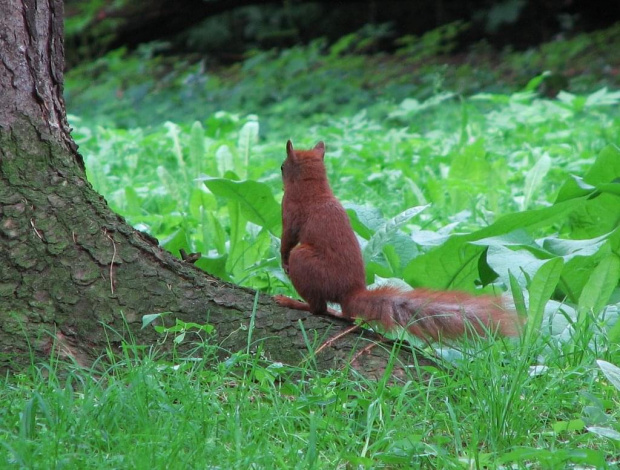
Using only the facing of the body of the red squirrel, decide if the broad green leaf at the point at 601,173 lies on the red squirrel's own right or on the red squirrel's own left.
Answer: on the red squirrel's own right

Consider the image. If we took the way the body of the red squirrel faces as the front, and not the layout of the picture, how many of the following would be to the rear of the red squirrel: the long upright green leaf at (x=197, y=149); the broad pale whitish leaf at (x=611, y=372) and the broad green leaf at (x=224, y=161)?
1

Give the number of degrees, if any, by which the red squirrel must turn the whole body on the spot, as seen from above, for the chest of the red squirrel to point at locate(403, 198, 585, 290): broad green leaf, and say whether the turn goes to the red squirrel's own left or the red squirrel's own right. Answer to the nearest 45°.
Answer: approximately 90° to the red squirrel's own right

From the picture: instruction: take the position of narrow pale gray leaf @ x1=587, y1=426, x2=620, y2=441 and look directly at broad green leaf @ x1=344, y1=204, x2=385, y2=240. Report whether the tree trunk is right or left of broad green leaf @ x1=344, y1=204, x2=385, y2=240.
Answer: left

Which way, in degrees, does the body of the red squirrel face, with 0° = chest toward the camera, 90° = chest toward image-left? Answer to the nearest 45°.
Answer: approximately 135°

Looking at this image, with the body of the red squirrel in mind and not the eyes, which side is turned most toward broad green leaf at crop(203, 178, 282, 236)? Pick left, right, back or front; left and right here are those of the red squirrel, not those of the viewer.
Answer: front
